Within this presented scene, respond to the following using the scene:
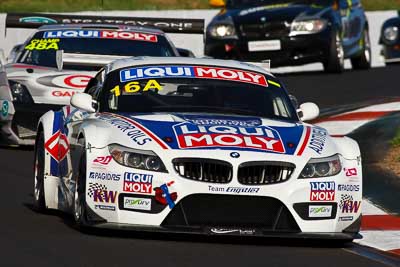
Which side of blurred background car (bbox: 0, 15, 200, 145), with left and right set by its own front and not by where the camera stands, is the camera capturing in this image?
front

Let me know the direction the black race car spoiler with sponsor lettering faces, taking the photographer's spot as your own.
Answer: facing the viewer
